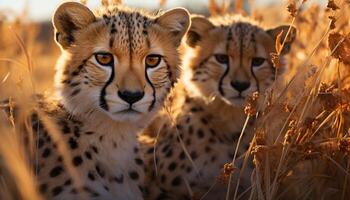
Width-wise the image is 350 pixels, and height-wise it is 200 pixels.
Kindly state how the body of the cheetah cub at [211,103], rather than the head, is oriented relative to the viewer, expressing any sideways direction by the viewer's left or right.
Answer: facing the viewer and to the right of the viewer

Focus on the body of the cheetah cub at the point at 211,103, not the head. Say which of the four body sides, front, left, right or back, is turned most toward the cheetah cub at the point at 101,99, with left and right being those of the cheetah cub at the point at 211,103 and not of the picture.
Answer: right

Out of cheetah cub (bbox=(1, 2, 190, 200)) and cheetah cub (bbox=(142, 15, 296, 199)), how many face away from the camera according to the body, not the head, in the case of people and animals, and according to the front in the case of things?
0

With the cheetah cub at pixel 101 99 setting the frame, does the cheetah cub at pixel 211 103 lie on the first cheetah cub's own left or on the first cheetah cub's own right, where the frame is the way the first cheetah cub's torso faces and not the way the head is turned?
on the first cheetah cub's own left
